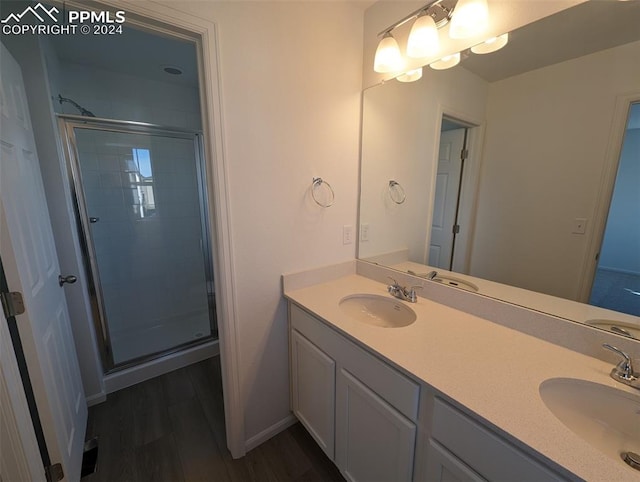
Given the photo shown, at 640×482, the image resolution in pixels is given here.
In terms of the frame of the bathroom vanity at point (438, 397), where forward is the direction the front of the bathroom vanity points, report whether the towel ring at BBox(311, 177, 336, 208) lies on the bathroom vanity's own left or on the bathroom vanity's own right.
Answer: on the bathroom vanity's own right

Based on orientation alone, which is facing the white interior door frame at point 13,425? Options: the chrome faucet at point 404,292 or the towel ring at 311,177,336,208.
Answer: the chrome faucet

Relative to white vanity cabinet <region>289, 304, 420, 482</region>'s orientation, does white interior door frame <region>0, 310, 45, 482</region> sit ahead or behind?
ahead

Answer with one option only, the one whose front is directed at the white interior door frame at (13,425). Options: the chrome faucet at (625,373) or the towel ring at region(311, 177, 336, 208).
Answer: the chrome faucet

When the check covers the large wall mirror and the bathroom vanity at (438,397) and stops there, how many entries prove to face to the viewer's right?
0

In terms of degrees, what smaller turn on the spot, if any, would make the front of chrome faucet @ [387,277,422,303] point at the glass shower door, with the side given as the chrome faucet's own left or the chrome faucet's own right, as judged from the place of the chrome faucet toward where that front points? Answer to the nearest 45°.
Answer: approximately 45° to the chrome faucet's own right

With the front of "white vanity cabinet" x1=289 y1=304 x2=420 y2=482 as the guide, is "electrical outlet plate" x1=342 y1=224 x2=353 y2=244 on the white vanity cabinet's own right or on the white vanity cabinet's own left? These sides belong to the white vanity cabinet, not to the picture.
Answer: on the white vanity cabinet's own right

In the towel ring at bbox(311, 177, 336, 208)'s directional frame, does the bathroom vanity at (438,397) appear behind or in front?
in front

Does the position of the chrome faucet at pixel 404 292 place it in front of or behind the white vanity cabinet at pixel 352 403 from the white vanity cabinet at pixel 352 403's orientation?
behind
